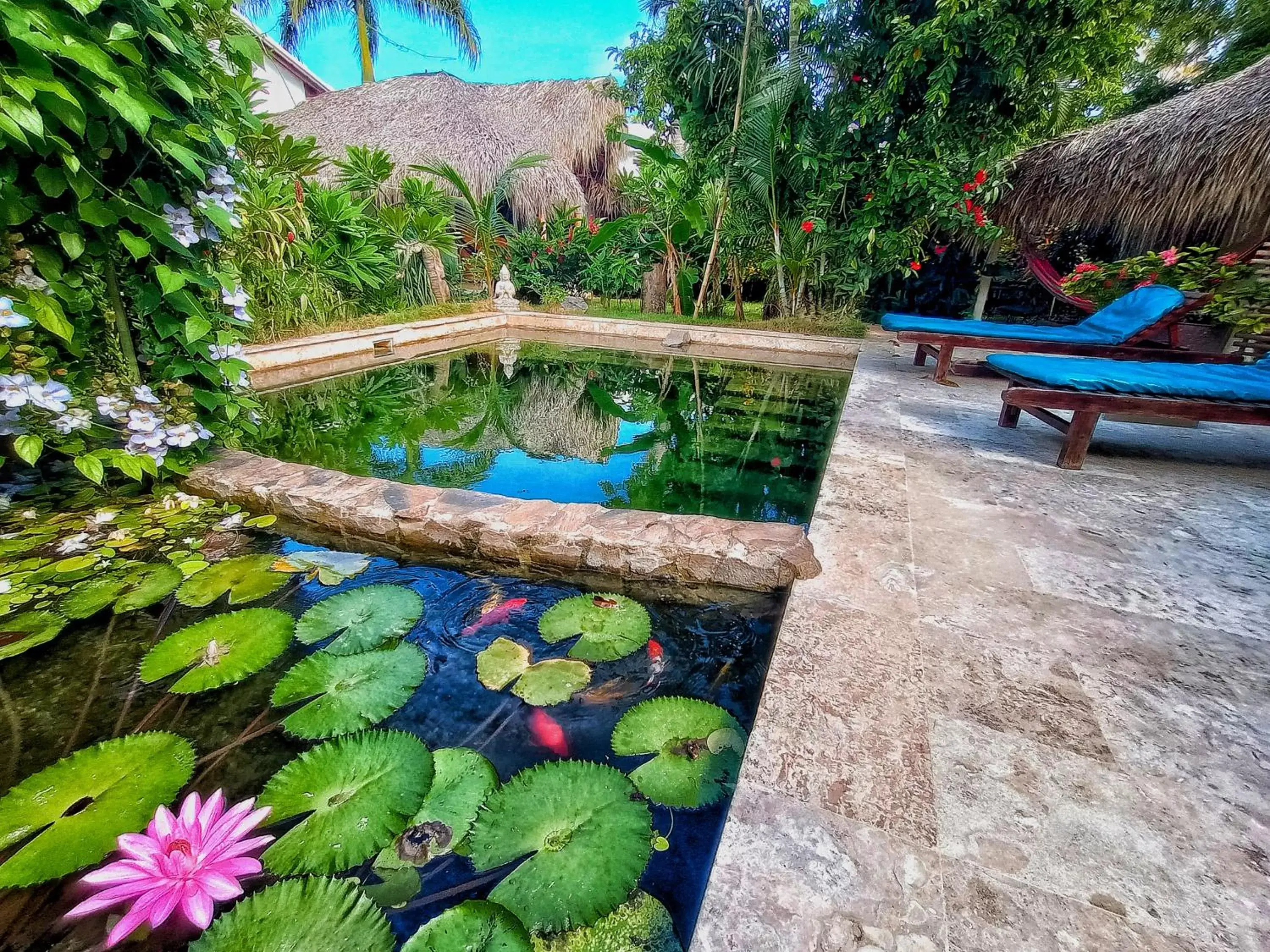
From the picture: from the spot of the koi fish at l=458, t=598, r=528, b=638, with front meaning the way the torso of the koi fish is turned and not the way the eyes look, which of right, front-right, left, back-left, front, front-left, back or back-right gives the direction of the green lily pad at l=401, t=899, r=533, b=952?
back-right

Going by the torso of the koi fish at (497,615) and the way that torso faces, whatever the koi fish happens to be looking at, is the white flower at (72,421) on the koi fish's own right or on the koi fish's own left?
on the koi fish's own left

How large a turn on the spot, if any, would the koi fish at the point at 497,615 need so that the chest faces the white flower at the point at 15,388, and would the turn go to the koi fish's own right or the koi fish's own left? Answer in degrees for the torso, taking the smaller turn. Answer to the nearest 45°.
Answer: approximately 135° to the koi fish's own left

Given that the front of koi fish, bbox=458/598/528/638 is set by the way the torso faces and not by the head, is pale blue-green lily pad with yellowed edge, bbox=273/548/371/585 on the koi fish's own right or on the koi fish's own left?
on the koi fish's own left

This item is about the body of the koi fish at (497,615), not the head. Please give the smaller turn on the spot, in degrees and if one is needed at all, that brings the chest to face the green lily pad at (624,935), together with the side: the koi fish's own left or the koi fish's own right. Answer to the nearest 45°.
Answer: approximately 135° to the koi fish's own right

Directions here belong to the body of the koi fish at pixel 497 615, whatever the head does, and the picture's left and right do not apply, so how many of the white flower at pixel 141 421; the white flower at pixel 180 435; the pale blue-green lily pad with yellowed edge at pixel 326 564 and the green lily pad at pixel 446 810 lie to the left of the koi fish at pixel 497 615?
3

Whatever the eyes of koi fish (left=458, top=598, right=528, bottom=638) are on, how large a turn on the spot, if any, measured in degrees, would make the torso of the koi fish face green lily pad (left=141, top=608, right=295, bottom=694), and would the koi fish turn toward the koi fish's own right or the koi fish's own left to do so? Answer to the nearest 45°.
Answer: approximately 135° to the koi fish's own left

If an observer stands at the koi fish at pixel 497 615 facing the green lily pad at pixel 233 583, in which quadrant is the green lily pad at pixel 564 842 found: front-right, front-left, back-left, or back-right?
back-left

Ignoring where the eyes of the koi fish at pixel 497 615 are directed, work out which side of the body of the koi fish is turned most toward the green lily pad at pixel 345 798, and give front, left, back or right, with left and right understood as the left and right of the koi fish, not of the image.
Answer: back

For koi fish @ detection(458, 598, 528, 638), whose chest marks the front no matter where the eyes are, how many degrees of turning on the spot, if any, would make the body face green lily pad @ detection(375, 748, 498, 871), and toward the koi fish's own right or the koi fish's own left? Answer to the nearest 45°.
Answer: approximately 135° to the koi fish's own right

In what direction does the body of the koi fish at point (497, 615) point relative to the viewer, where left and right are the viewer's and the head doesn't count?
facing away from the viewer and to the right of the viewer

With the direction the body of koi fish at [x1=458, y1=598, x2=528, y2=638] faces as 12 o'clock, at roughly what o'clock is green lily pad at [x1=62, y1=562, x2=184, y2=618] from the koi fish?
The green lily pad is roughly at 8 o'clock from the koi fish.
